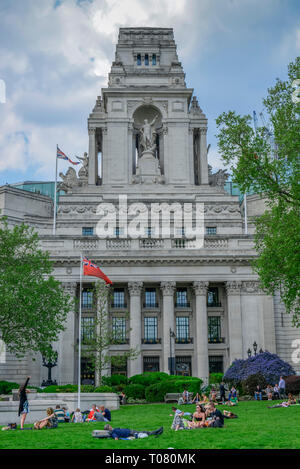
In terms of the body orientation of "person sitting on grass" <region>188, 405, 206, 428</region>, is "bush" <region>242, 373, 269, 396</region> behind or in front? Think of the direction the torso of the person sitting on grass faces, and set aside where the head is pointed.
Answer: behind

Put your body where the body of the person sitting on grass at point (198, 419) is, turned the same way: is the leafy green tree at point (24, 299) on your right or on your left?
on your right

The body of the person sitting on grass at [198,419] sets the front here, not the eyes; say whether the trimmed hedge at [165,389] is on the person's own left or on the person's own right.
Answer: on the person's own right

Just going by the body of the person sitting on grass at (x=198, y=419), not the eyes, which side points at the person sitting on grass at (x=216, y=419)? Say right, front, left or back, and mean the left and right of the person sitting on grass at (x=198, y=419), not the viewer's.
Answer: left
